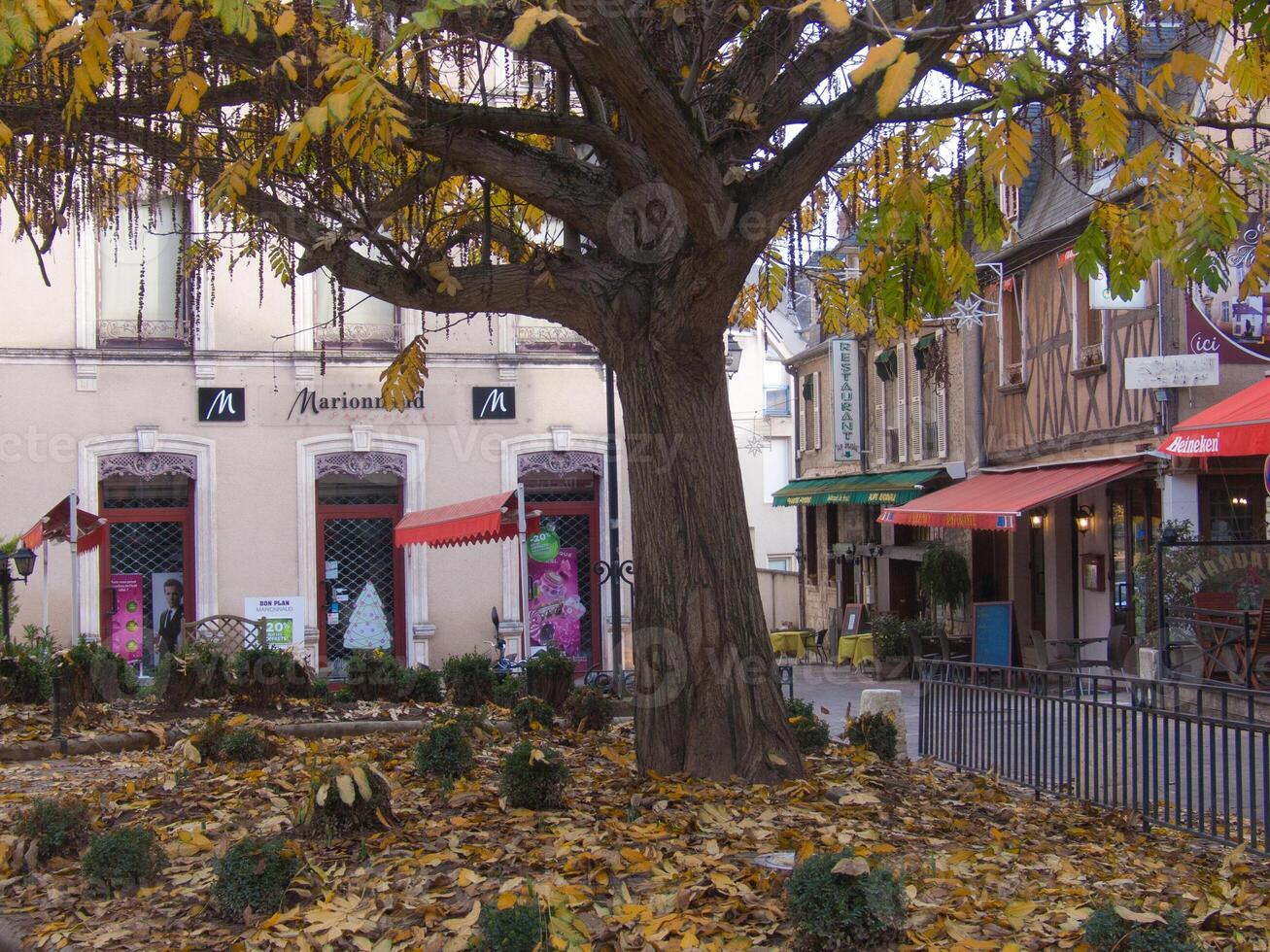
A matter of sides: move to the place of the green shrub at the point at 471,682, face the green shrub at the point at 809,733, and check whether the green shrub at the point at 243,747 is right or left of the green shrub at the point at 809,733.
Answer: right

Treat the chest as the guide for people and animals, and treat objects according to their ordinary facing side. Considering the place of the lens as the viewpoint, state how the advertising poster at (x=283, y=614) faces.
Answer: facing the viewer

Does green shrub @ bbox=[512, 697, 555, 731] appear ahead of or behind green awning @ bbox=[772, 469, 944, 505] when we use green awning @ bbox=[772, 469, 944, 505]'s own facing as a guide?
ahead

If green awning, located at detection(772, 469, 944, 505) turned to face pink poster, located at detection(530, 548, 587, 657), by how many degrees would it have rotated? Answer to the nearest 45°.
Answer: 0° — it already faces it

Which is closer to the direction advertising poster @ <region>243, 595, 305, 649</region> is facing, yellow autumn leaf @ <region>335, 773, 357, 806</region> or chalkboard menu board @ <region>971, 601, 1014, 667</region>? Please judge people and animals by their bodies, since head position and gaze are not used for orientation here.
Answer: the yellow autumn leaf

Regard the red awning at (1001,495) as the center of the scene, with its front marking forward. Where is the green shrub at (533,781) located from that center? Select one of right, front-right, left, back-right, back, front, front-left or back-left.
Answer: front-left

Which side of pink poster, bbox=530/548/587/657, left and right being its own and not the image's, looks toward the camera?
front

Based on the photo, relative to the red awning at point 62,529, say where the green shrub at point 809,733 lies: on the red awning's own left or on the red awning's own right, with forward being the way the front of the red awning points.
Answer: on the red awning's own left

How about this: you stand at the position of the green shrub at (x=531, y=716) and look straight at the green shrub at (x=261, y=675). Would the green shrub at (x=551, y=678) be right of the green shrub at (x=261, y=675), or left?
right

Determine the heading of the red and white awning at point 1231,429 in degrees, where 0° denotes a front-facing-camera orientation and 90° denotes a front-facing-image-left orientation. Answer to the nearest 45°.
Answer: approximately 45°

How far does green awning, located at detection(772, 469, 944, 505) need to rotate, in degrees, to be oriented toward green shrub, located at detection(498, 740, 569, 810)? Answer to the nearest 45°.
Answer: approximately 45° to its left

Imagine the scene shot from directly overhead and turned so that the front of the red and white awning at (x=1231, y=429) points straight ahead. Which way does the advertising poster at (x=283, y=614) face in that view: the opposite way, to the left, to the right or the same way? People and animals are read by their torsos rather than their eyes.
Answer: to the left

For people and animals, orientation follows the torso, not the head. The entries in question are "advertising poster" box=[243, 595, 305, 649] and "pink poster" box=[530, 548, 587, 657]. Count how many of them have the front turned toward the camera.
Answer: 2

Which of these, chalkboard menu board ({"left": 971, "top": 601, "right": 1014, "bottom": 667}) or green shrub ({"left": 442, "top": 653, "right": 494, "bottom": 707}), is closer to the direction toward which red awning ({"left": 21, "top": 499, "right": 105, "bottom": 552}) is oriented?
the green shrub

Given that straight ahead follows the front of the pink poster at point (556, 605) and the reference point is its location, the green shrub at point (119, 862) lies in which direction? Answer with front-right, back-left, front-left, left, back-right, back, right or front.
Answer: front

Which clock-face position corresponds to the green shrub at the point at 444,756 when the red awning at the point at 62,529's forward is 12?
The green shrub is roughly at 10 o'clock from the red awning.

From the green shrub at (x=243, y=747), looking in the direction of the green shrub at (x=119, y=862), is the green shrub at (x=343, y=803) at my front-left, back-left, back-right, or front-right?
front-left

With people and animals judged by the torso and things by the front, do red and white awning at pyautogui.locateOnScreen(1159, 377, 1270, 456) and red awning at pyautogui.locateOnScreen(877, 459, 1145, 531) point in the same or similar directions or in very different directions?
same or similar directions
